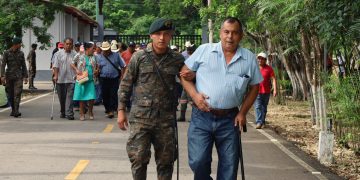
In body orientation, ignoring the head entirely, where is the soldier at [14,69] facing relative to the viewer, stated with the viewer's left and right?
facing the viewer

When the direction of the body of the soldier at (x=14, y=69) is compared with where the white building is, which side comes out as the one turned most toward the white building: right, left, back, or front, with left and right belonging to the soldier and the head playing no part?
back

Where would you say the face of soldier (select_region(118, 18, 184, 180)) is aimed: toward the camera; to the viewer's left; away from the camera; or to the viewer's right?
toward the camera

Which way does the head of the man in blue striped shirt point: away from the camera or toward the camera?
toward the camera

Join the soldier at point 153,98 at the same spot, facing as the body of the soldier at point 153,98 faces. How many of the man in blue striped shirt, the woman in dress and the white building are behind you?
2

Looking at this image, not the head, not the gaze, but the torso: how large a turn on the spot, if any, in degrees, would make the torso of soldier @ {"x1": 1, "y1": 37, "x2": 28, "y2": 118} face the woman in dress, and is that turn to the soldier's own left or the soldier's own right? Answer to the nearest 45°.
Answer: approximately 90° to the soldier's own left

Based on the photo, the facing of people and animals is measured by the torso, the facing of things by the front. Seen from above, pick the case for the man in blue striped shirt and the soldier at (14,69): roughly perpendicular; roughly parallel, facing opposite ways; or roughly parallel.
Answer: roughly parallel

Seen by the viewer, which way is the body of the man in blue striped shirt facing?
toward the camera

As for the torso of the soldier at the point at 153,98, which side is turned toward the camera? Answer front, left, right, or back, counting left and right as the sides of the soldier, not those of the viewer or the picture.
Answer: front

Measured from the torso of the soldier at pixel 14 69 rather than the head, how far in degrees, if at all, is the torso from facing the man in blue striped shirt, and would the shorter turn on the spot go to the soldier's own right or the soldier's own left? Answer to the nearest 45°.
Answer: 0° — they already face them

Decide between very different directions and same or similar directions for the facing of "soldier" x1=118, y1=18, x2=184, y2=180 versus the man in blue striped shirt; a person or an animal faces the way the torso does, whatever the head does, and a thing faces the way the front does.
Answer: same or similar directions

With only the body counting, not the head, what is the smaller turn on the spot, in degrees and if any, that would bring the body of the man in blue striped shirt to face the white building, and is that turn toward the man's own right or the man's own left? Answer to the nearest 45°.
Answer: approximately 180°

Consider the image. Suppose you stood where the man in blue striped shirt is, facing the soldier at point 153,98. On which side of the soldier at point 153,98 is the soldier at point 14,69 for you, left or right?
right

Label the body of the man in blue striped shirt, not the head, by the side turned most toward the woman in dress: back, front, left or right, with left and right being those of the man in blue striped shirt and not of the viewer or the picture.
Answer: back

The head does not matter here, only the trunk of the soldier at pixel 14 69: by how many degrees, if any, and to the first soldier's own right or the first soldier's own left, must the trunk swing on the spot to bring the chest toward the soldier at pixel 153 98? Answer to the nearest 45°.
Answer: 0° — they already face them

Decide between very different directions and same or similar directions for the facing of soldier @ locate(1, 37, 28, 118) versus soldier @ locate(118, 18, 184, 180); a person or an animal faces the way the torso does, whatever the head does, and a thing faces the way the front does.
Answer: same or similar directions
